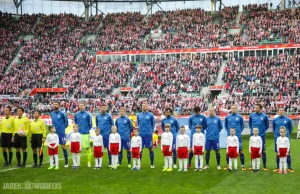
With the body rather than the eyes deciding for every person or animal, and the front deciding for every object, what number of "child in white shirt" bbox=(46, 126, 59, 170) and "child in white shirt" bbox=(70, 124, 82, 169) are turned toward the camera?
2

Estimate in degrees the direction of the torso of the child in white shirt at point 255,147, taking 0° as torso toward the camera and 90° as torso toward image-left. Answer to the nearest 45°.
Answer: approximately 0°

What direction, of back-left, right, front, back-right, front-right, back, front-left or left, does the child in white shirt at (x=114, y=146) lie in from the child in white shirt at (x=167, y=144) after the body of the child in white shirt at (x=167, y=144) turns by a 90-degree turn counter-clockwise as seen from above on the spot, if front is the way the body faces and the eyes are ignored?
back

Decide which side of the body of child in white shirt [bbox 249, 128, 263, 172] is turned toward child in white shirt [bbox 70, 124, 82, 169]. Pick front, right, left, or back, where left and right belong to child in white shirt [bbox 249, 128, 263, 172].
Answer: right

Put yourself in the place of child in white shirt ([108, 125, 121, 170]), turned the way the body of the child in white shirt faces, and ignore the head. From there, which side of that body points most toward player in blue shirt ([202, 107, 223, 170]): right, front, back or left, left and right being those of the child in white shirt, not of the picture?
left

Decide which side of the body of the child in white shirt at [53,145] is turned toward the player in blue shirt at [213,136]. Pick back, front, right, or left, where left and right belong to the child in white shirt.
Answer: left

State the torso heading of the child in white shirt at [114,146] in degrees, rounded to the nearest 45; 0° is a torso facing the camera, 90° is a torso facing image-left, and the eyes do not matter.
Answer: approximately 0°
